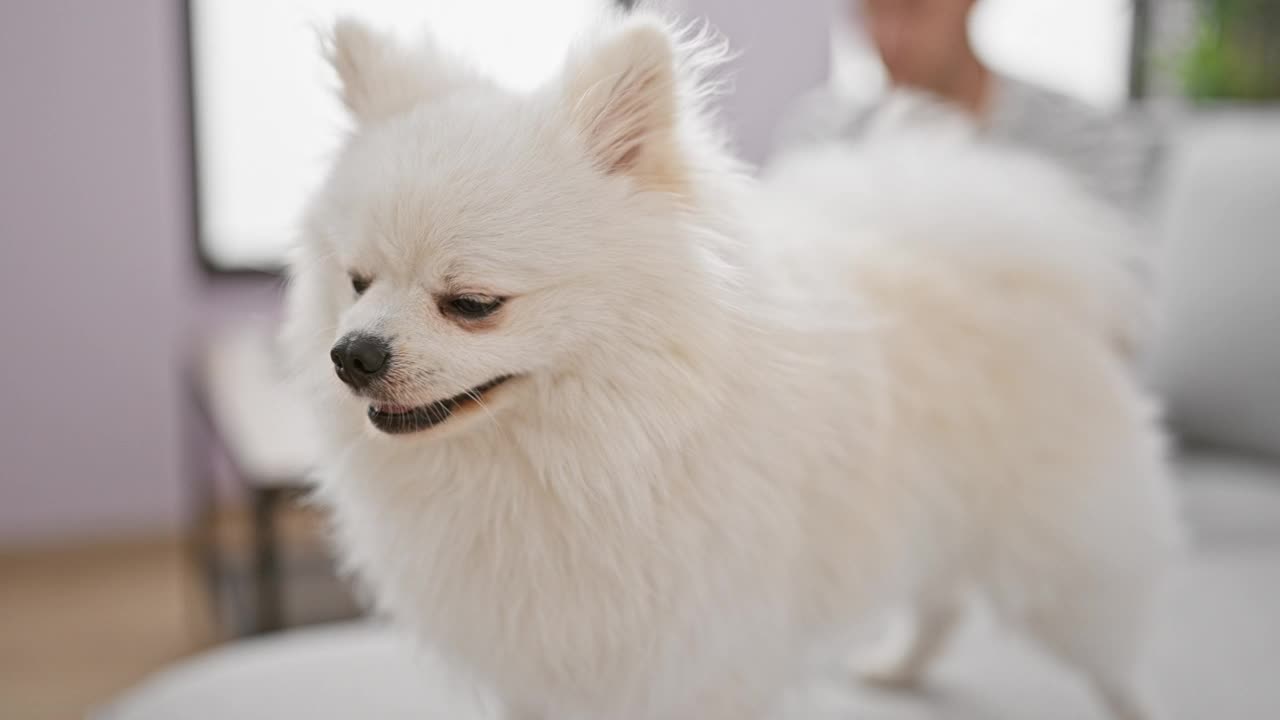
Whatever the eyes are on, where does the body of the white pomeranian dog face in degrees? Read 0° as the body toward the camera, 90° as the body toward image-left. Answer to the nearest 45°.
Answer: approximately 45°

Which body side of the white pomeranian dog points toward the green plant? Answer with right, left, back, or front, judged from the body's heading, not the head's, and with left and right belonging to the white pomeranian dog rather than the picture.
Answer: back

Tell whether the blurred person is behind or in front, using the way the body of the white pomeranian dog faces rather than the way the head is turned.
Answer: behind
